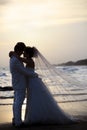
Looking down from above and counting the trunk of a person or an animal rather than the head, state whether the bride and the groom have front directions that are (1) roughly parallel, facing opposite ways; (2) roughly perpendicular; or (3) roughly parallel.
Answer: roughly parallel, facing opposite ways

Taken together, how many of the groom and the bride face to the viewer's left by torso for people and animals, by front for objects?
1

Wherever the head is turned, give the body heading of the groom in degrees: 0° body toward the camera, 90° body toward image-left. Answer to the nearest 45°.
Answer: approximately 270°

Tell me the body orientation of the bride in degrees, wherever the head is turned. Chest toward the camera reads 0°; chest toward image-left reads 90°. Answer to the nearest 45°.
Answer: approximately 90°
